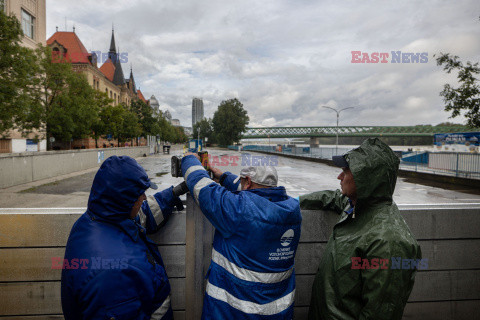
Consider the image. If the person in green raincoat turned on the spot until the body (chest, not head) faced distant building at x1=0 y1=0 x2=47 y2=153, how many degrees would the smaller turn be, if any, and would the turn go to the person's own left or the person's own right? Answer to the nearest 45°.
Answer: approximately 45° to the person's own right

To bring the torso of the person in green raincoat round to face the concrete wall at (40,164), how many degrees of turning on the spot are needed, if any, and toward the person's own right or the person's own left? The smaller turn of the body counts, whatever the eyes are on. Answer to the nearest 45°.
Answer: approximately 45° to the person's own right

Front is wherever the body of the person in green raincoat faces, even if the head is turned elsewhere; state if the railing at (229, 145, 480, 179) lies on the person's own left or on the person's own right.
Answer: on the person's own right

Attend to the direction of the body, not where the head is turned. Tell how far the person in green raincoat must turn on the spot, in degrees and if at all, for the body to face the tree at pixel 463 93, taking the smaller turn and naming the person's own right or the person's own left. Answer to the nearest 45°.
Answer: approximately 90° to the person's own right

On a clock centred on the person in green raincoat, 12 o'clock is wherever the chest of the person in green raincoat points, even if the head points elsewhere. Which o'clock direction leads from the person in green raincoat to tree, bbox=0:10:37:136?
The tree is roughly at 1 o'clock from the person in green raincoat.

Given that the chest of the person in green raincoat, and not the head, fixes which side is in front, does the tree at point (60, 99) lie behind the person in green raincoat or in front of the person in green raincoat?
in front

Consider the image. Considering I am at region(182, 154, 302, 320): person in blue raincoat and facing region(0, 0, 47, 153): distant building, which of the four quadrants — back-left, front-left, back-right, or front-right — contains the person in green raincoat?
back-right

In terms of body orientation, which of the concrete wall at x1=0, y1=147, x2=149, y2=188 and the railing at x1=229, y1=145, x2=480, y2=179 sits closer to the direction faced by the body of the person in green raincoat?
the concrete wall

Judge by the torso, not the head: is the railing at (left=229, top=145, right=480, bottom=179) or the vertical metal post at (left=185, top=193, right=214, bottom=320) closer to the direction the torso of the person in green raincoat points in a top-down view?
the vertical metal post

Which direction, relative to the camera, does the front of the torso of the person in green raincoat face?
to the viewer's left

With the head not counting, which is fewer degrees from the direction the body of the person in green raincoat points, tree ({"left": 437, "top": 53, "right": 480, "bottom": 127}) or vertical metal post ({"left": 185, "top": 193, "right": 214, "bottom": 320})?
the vertical metal post

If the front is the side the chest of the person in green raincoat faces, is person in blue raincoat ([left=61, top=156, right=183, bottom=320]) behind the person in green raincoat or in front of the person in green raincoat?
in front

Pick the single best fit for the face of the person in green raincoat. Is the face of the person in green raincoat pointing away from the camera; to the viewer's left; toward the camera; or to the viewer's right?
to the viewer's left
